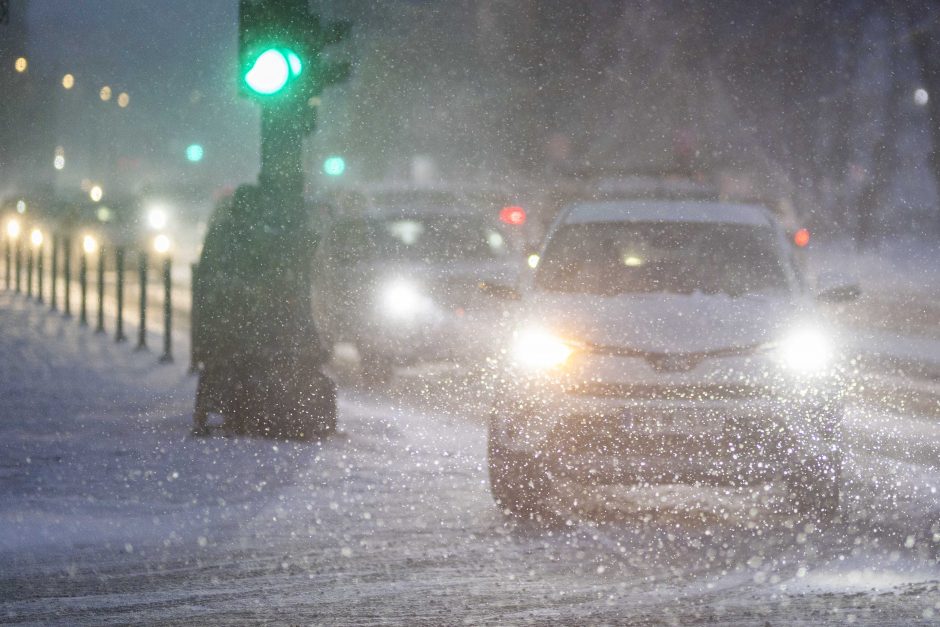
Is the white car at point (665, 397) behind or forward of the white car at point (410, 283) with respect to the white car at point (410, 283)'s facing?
forward

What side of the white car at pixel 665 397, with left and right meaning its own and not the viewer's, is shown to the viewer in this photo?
front

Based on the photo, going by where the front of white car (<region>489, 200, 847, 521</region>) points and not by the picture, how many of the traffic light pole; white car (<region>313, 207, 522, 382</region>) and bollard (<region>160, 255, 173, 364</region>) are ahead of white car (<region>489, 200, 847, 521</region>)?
0

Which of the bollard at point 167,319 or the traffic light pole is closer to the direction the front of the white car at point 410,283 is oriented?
the traffic light pole

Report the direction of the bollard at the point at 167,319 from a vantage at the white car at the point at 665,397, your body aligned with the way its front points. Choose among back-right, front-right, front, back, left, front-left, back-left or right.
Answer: back-right

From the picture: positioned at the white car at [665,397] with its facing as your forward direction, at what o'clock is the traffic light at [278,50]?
The traffic light is roughly at 4 o'clock from the white car.

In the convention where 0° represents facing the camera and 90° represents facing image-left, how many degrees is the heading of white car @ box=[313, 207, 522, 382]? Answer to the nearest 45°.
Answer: approximately 315°

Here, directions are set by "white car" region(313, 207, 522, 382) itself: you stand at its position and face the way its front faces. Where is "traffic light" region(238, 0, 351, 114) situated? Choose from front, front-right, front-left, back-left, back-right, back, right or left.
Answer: front-right

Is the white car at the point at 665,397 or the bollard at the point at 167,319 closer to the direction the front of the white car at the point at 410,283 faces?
the white car
